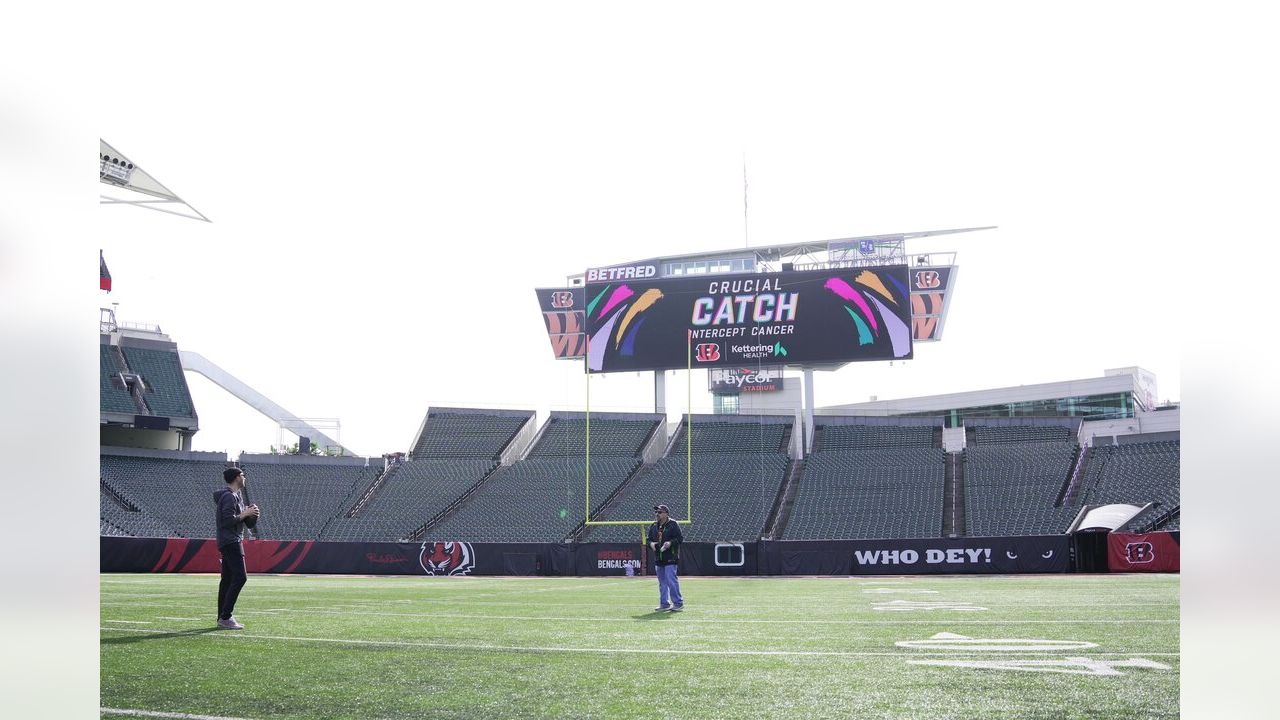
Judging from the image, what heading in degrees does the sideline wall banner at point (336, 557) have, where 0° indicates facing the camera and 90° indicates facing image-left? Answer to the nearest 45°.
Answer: approximately 0°

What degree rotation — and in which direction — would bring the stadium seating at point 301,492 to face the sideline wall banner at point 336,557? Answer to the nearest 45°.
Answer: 0° — it already faces it

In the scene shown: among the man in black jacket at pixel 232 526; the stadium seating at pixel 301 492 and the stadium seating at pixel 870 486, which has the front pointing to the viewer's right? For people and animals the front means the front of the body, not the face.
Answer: the man in black jacket

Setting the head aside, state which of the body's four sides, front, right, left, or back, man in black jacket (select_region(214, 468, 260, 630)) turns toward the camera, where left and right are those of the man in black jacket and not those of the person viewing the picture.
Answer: right

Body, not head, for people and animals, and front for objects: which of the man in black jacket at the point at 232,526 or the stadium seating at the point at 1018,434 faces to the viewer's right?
the man in black jacket

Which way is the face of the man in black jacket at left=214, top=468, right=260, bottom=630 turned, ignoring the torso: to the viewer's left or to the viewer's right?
to the viewer's right

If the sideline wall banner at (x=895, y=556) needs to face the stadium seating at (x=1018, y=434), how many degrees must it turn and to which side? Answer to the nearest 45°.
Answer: approximately 180°
